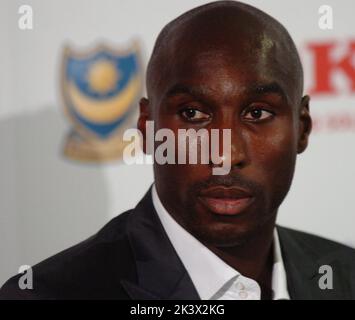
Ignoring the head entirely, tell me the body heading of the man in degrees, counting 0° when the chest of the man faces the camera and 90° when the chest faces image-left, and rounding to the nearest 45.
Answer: approximately 315°
